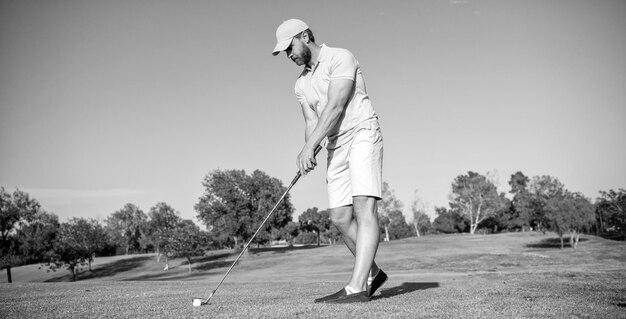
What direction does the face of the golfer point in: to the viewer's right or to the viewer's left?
to the viewer's left

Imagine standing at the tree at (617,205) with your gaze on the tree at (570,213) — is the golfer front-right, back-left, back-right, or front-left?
front-left

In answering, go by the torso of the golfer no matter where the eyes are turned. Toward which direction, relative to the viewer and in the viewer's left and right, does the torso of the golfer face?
facing the viewer and to the left of the viewer

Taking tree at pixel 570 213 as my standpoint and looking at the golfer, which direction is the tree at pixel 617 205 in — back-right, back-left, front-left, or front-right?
back-left

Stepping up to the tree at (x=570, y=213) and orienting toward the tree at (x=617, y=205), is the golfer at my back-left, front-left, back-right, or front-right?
back-right

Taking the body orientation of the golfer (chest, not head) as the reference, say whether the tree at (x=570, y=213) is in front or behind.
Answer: behind

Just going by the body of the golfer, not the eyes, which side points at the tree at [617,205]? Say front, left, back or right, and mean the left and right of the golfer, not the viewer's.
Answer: back
